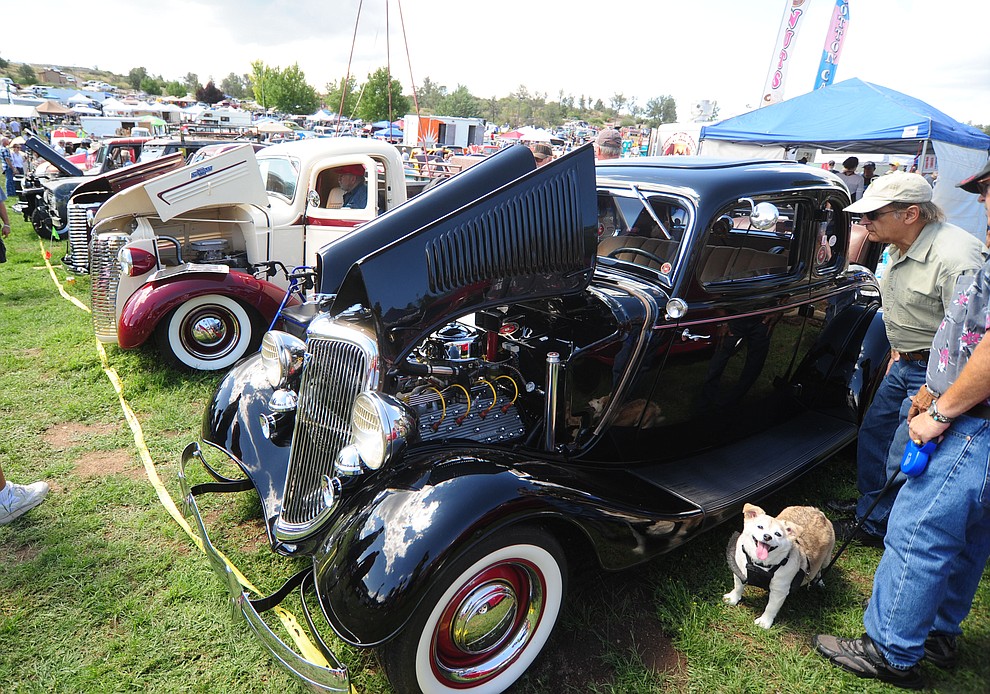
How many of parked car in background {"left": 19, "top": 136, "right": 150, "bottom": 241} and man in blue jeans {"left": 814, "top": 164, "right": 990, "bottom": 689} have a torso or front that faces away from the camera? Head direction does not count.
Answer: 0

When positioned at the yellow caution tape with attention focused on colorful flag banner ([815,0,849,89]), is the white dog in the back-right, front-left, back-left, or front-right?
front-right

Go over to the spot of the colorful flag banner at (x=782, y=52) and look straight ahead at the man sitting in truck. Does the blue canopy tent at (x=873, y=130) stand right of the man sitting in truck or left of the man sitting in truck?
left

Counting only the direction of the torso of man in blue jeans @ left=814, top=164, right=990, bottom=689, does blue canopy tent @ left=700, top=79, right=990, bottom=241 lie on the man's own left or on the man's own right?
on the man's own right

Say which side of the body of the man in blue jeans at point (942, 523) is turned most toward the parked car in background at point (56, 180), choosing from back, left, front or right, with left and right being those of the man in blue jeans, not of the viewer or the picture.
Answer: front

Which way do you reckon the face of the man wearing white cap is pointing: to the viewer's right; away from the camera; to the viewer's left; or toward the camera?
to the viewer's left

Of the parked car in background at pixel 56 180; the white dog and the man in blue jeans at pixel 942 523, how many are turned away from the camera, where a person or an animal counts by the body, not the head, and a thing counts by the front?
0

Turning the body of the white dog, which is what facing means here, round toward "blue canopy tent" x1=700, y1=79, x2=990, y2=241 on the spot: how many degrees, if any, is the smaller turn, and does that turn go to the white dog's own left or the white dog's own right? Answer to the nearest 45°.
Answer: approximately 135° to the white dog's own right

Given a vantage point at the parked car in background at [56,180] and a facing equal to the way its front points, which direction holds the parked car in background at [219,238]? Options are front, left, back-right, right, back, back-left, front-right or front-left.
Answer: front-left

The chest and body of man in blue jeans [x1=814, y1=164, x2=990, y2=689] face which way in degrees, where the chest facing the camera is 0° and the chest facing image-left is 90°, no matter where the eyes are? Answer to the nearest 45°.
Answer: approximately 90°

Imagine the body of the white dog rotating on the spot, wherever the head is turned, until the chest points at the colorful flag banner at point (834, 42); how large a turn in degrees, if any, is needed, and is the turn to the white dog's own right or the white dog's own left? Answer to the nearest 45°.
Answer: approximately 135° to the white dog's own right

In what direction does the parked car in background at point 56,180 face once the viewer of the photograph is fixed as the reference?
facing the viewer and to the left of the viewer

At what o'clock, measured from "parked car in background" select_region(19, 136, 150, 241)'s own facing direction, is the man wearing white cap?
The man wearing white cap is roughly at 10 o'clock from the parked car in background.

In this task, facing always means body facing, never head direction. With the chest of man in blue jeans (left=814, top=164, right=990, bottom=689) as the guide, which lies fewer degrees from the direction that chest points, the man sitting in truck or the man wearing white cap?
the man sitting in truck
